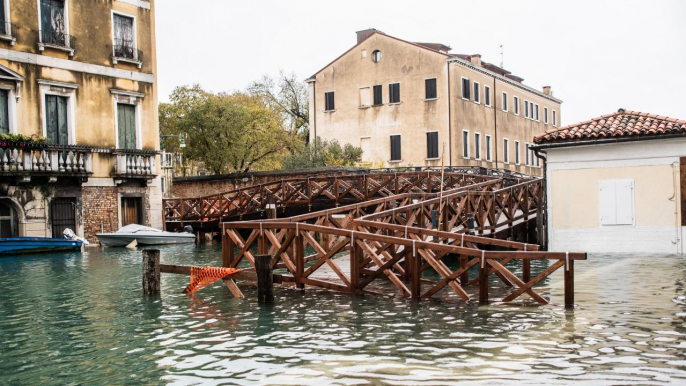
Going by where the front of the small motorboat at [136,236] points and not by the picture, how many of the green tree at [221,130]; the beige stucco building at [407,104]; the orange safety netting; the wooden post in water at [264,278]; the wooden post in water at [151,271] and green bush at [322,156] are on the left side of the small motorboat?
3

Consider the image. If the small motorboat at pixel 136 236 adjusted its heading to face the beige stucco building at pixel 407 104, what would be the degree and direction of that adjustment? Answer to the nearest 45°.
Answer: approximately 135° to its right

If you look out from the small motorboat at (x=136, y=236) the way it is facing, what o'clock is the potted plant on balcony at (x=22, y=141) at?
The potted plant on balcony is roughly at 11 o'clock from the small motorboat.

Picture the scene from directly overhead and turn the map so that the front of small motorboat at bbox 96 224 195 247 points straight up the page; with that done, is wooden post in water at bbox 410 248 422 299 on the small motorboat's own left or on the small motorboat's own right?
on the small motorboat's own left

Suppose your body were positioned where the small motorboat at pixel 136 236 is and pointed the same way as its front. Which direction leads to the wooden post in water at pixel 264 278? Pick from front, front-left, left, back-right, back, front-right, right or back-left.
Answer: left

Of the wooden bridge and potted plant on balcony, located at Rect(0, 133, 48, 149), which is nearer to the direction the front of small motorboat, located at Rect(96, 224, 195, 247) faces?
the potted plant on balcony

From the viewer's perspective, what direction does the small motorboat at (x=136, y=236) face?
to the viewer's left

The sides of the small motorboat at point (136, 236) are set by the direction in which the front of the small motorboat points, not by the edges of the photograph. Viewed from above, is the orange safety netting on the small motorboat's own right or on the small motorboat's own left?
on the small motorboat's own left
